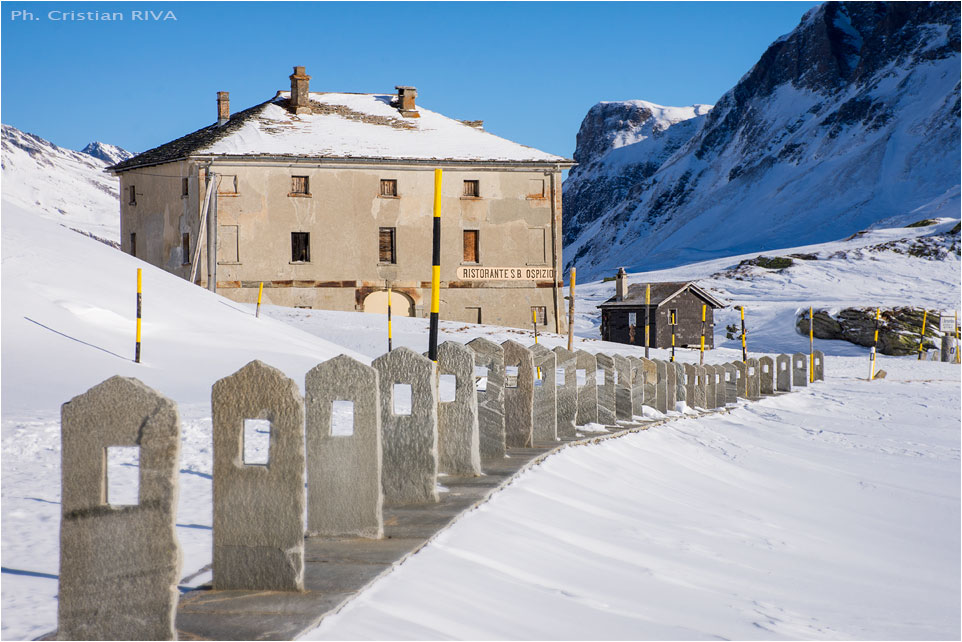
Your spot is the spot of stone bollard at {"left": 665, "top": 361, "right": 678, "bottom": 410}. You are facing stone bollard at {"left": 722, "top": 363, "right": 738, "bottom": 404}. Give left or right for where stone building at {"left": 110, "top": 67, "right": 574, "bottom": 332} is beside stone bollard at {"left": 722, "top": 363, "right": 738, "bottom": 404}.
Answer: left

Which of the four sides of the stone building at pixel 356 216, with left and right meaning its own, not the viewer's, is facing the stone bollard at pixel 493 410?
front

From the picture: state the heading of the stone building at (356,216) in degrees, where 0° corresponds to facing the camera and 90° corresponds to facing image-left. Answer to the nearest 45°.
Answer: approximately 0°

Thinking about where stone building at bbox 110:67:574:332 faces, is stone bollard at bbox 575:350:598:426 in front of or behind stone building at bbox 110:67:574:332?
in front

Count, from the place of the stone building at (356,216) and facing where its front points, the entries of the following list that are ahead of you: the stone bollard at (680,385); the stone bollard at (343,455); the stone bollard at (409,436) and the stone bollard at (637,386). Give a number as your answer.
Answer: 4

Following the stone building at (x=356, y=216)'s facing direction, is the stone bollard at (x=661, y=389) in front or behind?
in front

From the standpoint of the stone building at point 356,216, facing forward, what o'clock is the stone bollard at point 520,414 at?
The stone bollard is roughly at 12 o'clock from the stone building.

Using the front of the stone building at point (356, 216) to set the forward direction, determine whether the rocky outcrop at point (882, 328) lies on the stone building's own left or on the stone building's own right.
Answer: on the stone building's own left

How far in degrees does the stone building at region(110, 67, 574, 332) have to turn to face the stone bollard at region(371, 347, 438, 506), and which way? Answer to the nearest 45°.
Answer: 0° — it already faces it

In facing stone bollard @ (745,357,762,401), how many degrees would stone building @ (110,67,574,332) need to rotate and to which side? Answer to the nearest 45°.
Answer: approximately 45° to its left

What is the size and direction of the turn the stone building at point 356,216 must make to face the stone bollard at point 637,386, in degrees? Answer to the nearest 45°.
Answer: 0° — it already faces it

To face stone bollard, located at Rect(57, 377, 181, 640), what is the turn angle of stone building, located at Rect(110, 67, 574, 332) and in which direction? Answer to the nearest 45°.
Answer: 0° — it already faces it

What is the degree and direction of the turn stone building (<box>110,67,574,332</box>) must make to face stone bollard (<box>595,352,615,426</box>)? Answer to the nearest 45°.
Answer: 0° — it already faces it

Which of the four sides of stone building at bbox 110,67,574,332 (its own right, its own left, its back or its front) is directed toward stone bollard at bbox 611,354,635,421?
front
